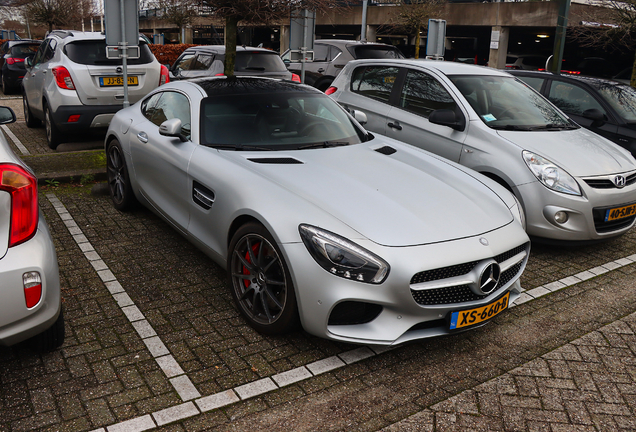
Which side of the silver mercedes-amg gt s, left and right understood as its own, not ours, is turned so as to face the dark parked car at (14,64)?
back

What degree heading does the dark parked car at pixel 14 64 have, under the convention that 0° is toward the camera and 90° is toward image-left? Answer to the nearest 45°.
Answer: approximately 135°

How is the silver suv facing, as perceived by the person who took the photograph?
facing away from the viewer and to the left of the viewer

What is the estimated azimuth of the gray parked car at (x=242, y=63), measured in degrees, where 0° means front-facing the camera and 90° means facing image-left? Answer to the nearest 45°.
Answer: approximately 135°

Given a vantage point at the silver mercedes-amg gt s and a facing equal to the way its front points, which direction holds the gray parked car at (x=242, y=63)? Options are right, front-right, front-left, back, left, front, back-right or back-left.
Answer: back-left

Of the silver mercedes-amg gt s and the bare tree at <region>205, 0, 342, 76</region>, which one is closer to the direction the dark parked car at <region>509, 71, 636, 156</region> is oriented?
the silver mercedes-amg gt s

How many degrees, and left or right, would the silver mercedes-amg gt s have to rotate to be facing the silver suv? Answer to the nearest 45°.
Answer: approximately 180°
